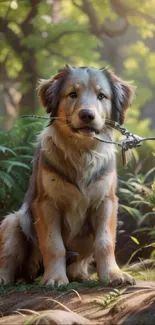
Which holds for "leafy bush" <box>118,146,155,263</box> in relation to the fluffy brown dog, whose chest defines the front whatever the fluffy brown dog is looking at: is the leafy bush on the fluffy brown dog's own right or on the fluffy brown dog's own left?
on the fluffy brown dog's own left

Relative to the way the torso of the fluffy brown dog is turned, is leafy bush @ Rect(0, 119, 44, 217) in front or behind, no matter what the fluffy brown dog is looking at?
behind

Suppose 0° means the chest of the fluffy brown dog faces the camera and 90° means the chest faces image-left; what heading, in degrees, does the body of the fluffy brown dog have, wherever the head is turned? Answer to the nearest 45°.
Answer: approximately 315°
